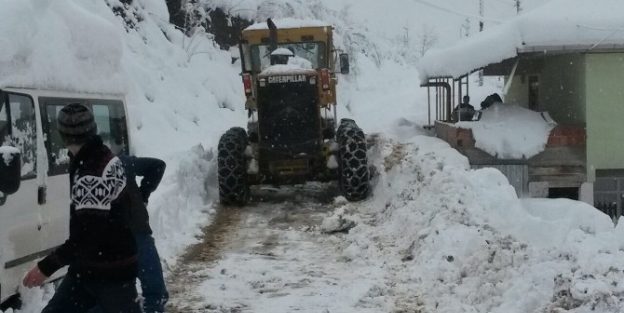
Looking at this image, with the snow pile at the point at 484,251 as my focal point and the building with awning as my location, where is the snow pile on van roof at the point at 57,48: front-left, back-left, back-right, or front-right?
front-right

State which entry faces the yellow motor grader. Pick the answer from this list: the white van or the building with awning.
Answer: the building with awning

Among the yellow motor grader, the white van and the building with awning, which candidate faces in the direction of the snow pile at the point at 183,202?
the building with awning

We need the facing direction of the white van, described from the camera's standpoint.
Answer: facing the viewer and to the left of the viewer

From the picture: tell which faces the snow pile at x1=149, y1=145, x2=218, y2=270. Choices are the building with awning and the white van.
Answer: the building with awning

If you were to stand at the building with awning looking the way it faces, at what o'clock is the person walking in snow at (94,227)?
The person walking in snow is roughly at 11 o'clock from the building with awning.

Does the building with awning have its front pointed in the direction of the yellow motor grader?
yes

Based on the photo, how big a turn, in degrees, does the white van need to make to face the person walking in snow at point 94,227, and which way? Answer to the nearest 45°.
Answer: approximately 45° to its left

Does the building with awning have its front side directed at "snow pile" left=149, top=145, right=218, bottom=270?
yes
